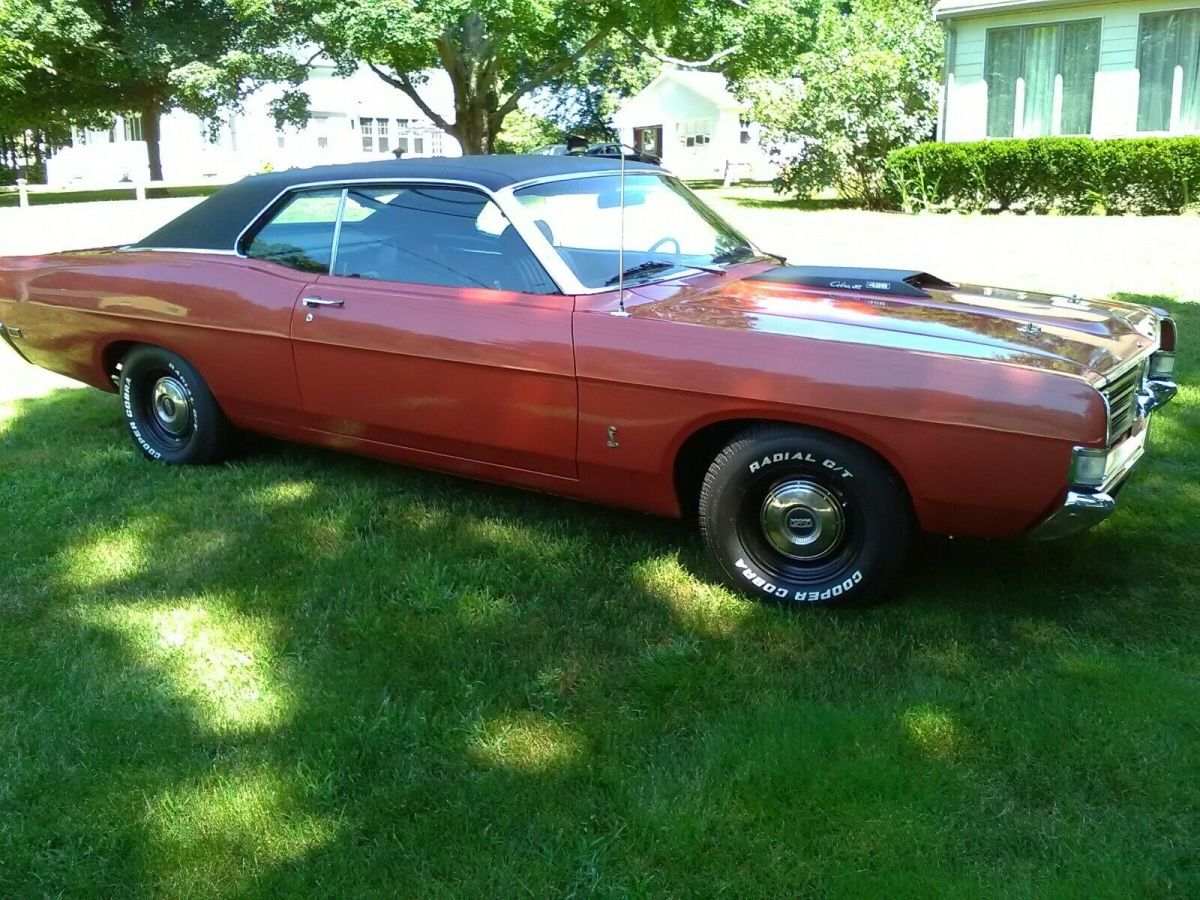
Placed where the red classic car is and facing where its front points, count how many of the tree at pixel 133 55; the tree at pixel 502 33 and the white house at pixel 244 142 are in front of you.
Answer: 0

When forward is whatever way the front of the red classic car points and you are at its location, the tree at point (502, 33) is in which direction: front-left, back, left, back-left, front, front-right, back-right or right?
back-left

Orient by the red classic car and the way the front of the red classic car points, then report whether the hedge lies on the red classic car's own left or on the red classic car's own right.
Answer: on the red classic car's own left

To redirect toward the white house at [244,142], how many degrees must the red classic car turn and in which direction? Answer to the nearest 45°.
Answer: approximately 135° to its left

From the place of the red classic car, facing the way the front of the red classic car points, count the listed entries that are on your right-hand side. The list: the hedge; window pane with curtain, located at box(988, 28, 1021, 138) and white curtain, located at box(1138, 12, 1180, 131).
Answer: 0

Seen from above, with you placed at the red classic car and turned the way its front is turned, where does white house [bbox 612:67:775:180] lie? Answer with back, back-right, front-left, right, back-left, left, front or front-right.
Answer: back-left

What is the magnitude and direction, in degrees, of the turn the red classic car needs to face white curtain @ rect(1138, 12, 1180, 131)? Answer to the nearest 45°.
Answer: approximately 90° to its left

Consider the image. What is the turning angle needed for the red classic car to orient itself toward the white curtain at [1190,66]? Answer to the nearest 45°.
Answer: approximately 90° to its left

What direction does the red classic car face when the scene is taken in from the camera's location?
facing the viewer and to the right of the viewer
